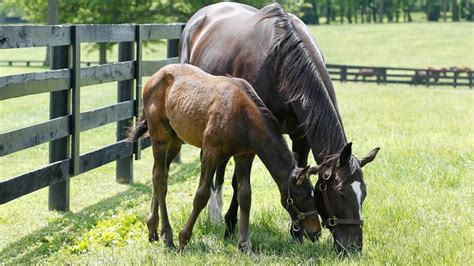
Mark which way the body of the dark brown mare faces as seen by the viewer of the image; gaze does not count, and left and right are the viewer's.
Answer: facing the viewer and to the right of the viewer

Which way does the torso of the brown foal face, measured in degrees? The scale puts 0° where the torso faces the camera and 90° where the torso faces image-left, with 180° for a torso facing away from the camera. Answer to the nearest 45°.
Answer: approximately 315°

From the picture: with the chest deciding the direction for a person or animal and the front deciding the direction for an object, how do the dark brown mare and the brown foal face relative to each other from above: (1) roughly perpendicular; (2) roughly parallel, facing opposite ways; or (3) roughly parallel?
roughly parallel

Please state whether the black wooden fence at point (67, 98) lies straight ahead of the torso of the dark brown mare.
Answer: no

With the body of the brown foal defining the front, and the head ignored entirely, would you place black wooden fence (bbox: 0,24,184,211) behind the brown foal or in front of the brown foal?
behind
